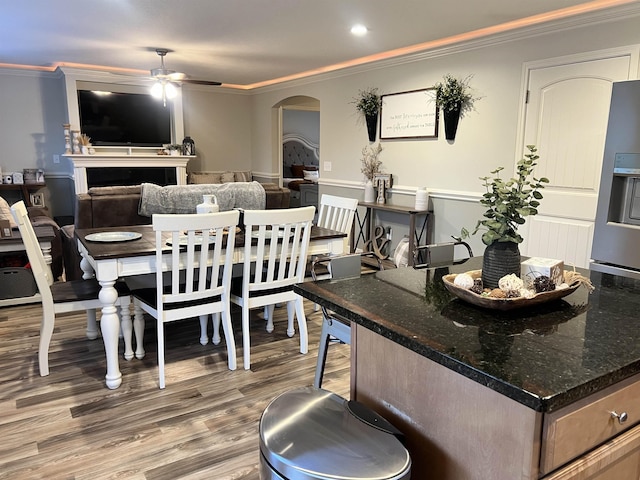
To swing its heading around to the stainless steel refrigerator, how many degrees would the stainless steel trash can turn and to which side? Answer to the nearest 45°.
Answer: approximately 180°

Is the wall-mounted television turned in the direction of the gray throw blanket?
yes

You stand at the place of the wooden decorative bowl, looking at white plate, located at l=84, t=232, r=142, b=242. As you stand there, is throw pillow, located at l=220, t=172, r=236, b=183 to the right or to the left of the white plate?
right

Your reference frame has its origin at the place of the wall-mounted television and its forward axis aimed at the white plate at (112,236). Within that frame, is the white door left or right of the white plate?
left

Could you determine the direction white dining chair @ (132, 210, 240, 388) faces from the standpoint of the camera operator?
facing away from the viewer and to the left of the viewer

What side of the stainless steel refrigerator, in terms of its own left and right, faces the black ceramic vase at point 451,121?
right

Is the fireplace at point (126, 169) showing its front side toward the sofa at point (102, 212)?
yes

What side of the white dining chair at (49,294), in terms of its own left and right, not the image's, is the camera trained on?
right

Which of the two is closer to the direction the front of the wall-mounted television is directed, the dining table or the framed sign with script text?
the dining table

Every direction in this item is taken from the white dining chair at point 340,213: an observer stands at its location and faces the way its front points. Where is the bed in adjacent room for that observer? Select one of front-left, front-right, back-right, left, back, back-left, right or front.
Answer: back-right

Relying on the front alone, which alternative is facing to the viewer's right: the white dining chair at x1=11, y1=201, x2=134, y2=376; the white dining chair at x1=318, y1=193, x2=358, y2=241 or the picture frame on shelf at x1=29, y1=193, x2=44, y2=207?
the white dining chair at x1=11, y1=201, x2=134, y2=376
